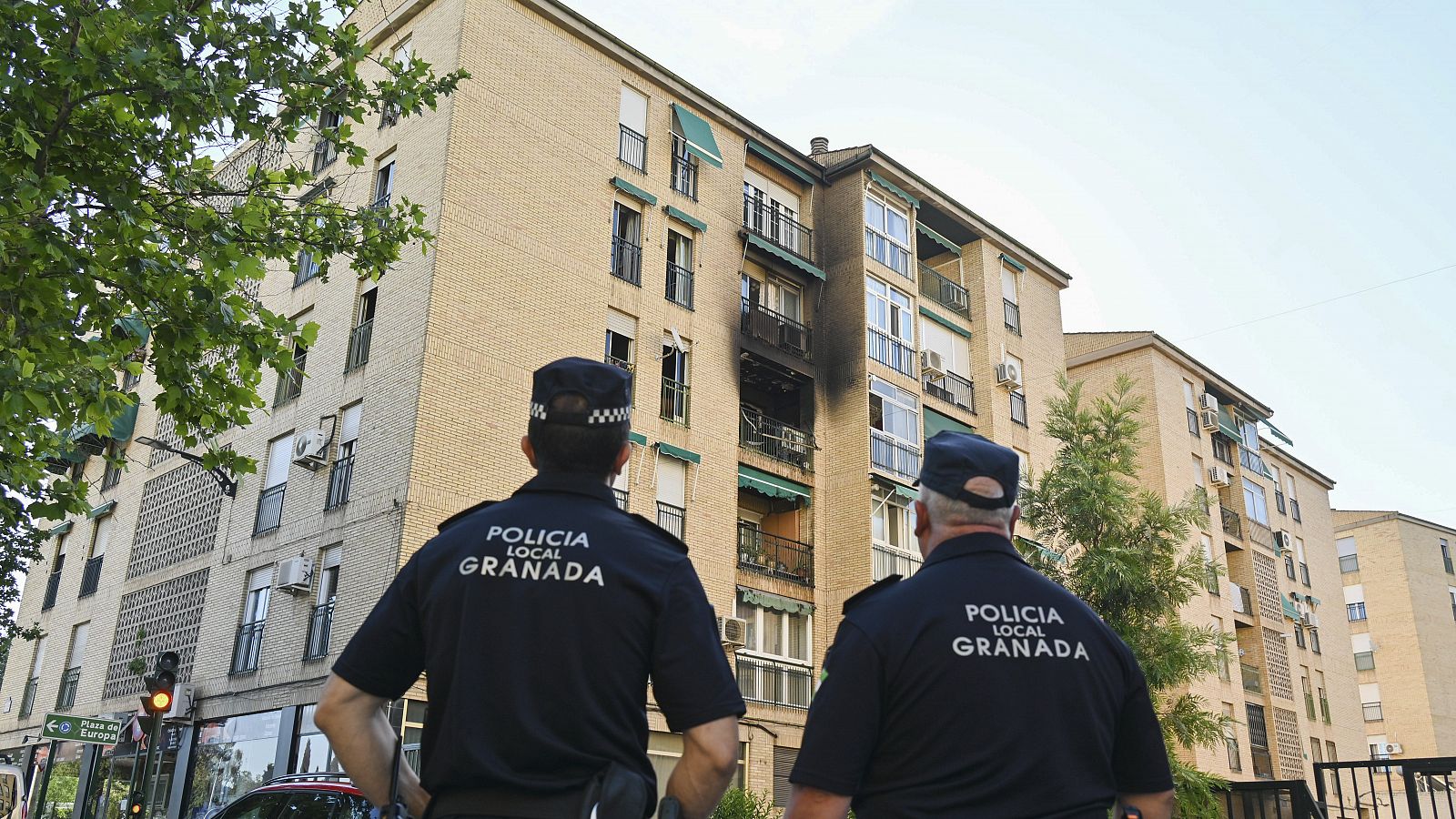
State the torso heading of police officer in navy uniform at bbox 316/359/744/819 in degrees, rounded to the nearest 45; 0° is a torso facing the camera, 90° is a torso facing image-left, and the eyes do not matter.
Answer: approximately 180°

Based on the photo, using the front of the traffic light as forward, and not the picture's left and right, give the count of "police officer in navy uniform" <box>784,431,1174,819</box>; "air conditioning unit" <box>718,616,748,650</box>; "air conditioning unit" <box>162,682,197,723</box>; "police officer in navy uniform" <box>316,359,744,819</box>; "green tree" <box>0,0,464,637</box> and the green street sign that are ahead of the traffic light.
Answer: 3

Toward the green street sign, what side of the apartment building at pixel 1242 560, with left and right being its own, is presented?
right

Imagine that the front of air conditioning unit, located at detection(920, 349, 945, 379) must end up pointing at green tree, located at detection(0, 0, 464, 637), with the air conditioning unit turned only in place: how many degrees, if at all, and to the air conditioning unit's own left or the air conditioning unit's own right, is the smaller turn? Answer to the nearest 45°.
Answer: approximately 45° to the air conditioning unit's own right

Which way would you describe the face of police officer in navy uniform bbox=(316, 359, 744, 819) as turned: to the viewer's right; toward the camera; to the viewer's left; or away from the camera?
away from the camera

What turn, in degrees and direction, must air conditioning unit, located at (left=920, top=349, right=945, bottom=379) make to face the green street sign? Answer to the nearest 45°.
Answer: approximately 90° to its right

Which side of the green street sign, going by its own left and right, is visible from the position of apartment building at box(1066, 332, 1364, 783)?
left

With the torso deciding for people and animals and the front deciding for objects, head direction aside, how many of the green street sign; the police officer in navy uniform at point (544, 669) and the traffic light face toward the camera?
2

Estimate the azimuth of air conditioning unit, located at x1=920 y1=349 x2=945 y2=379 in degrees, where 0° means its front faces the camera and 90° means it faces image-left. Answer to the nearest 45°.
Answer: approximately 315°
